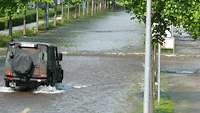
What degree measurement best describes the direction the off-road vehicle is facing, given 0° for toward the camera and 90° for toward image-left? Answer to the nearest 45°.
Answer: approximately 180°
